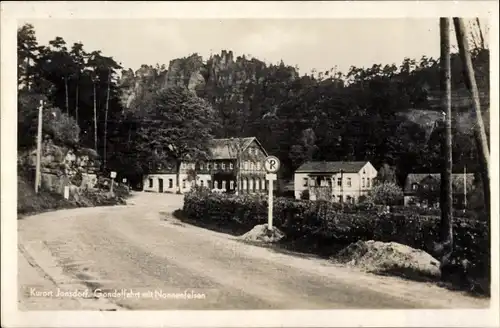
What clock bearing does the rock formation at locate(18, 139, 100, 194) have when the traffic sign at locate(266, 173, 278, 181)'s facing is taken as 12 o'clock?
The rock formation is roughly at 5 o'clock from the traffic sign.

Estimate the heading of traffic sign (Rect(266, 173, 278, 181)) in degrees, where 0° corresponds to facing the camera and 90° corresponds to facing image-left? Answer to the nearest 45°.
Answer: approximately 0°

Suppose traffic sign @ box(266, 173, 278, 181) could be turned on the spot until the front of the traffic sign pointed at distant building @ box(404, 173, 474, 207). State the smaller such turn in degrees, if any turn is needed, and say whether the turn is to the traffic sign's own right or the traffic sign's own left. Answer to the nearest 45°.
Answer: approximately 90° to the traffic sign's own left
